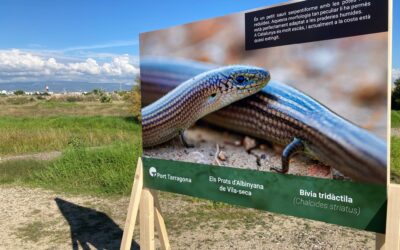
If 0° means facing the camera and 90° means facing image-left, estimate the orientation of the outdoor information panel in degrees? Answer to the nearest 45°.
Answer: approximately 45°
